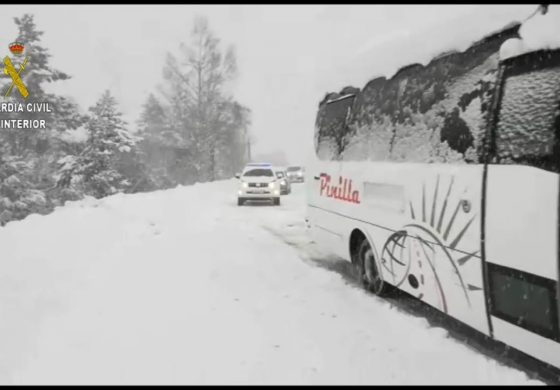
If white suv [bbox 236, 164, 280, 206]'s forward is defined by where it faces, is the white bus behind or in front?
in front

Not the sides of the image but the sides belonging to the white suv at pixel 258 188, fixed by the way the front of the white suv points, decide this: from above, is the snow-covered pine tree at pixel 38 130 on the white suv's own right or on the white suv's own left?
on the white suv's own right

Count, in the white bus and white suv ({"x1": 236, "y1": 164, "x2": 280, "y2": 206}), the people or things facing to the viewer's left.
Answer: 0

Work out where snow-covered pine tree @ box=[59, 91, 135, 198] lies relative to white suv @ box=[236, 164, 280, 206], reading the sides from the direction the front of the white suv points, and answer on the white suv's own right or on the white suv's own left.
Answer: on the white suv's own right

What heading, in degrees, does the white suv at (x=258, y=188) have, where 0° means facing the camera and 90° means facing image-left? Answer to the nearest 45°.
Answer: approximately 0°
